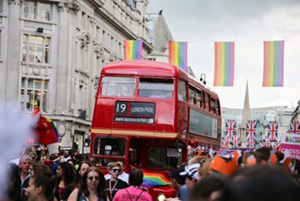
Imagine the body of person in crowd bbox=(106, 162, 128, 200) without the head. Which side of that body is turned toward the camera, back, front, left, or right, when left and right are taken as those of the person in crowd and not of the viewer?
front

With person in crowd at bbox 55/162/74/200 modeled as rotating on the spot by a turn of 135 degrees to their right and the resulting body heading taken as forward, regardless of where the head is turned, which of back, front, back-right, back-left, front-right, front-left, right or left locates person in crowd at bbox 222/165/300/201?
back-right

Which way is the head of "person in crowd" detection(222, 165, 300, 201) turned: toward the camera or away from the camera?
away from the camera

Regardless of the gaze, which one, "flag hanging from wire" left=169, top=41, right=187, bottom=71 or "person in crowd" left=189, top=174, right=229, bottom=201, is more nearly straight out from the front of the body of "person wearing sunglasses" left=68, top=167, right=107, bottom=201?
the person in crowd

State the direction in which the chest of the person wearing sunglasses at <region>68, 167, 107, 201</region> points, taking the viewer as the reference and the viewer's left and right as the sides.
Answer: facing the viewer

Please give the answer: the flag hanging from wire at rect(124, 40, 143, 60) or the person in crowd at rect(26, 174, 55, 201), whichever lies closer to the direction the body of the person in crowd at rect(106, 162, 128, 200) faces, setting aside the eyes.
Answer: the person in crowd

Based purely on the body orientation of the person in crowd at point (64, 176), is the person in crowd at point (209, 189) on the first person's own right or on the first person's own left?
on the first person's own left

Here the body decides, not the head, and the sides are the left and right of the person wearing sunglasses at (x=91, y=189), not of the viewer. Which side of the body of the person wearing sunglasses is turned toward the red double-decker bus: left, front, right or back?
back

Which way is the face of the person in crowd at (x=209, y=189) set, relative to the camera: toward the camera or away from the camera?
away from the camera
